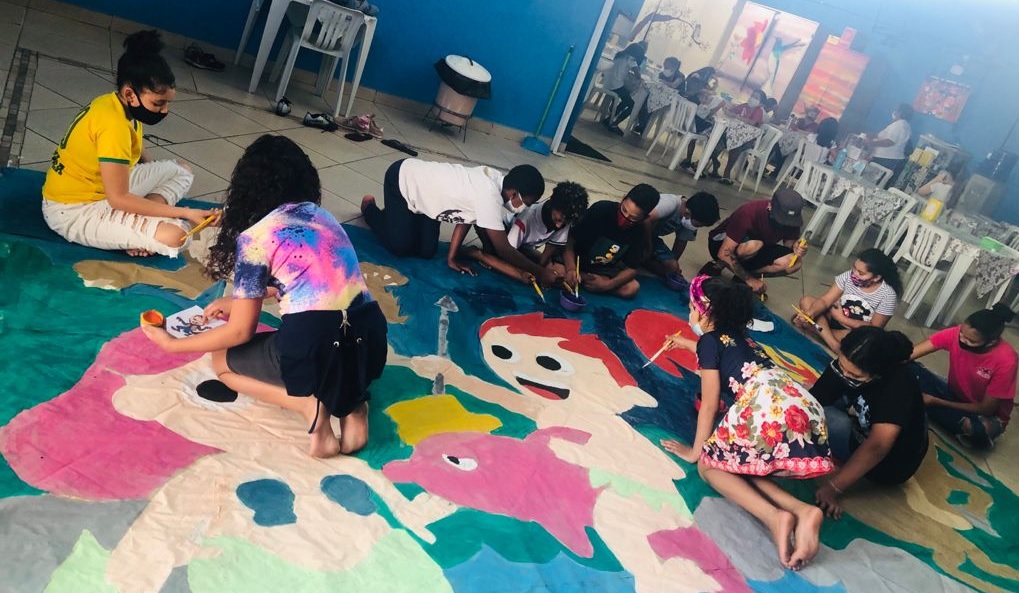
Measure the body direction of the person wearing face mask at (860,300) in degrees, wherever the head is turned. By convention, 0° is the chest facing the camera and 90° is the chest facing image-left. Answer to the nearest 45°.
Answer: approximately 45°

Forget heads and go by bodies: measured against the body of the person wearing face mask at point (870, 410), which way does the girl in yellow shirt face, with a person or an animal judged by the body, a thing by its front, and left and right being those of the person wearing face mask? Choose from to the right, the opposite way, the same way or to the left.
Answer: the opposite way

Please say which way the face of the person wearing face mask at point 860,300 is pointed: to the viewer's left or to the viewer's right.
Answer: to the viewer's left

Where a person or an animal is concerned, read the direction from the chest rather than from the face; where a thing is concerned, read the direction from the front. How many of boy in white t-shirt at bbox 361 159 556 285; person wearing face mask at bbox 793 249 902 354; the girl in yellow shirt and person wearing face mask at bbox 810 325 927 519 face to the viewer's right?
2

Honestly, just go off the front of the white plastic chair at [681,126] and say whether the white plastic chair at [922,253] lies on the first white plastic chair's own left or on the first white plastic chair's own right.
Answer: on the first white plastic chair's own right

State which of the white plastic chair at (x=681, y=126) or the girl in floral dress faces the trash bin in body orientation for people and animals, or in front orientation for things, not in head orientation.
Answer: the girl in floral dress

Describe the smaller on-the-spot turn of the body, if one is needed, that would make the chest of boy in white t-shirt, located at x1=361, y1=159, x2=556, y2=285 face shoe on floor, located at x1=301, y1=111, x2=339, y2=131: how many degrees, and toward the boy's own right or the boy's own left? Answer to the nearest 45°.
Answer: approximately 135° to the boy's own left

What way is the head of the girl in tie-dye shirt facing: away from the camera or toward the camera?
away from the camera

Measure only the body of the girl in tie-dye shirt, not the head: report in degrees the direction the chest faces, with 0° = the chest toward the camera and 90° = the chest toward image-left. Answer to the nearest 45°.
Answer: approximately 135°

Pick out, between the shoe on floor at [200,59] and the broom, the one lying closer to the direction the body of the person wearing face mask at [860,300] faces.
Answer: the shoe on floor

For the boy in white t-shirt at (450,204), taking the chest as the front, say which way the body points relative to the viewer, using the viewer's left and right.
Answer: facing to the right of the viewer

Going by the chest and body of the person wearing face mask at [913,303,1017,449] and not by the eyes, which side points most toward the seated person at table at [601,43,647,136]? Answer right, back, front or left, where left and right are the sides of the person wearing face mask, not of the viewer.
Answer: right

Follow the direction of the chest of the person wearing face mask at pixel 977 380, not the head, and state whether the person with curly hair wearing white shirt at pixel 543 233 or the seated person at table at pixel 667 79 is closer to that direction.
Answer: the person with curly hair wearing white shirt

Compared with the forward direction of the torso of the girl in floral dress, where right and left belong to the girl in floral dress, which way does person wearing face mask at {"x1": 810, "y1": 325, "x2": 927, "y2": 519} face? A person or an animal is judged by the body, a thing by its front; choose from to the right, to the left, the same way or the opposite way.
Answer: to the left
